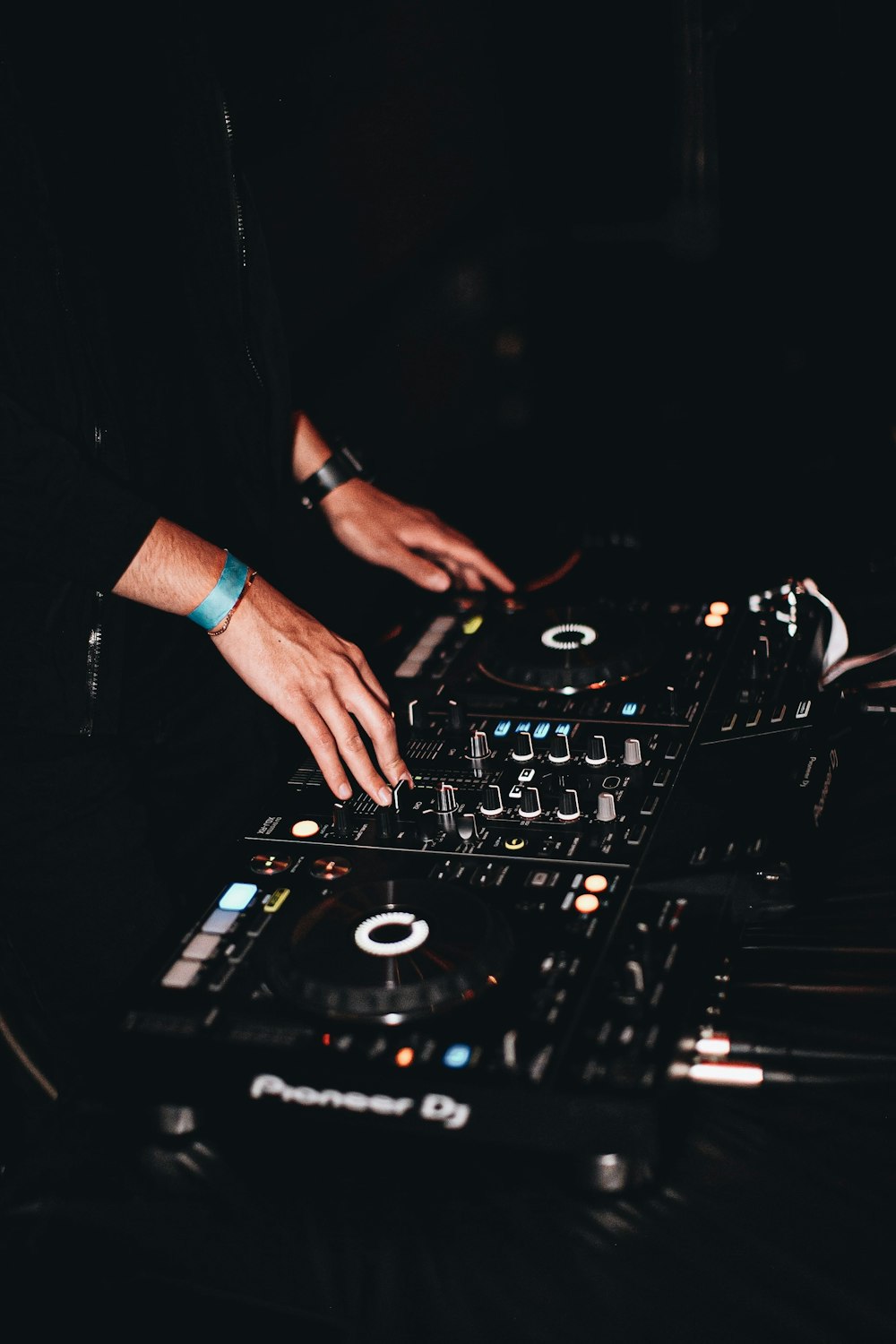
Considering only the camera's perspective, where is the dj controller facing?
facing to the left of the viewer
